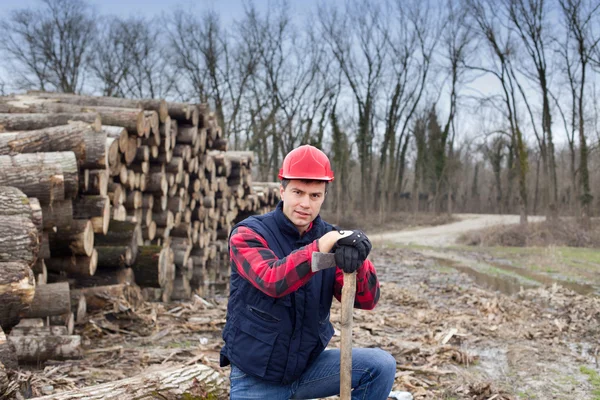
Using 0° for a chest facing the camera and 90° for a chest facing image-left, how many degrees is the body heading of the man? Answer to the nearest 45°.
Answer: approximately 315°
